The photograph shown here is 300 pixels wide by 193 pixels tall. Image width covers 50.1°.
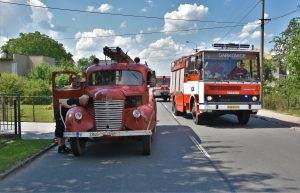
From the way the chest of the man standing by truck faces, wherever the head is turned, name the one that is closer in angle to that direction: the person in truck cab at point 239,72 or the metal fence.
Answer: the person in truck cab

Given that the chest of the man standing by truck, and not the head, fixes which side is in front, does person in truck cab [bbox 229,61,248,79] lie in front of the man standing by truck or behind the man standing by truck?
in front

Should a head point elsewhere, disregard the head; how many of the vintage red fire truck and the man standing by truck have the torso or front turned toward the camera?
1

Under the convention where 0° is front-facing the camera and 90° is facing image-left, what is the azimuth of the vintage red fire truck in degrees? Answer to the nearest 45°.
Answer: approximately 0°

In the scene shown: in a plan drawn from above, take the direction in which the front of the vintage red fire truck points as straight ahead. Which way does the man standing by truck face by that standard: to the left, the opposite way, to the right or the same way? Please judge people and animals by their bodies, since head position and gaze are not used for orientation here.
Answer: to the left

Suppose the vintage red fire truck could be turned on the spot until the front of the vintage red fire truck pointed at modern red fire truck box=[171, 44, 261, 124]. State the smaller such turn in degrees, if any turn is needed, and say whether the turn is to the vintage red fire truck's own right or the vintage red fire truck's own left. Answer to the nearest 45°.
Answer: approximately 135° to the vintage red fire truck's own left

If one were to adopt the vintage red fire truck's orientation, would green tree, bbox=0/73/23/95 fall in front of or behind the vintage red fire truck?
behind

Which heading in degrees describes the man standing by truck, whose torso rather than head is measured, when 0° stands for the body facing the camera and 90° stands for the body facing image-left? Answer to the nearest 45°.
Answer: approximately 270°

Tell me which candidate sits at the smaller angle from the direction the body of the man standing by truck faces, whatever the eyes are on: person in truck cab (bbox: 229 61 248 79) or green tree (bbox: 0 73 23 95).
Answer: the person in truck cab

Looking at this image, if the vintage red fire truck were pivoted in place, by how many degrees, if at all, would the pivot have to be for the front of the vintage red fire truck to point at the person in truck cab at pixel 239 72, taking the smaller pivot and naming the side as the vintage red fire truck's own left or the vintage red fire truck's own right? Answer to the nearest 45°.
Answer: approximately 135° to the vintage red fire truck's own left

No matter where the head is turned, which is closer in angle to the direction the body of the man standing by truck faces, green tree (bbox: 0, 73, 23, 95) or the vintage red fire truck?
the vintage red fire truck
